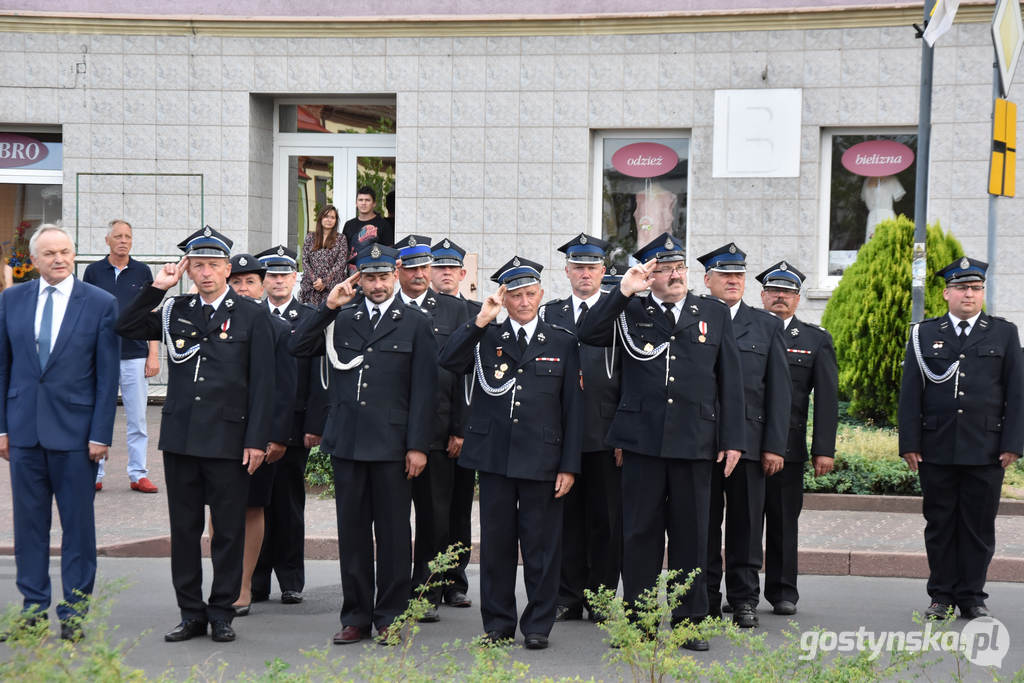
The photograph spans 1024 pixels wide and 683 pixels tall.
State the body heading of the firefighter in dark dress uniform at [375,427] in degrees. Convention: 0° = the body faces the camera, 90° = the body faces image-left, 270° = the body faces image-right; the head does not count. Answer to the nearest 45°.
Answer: approximately 0°

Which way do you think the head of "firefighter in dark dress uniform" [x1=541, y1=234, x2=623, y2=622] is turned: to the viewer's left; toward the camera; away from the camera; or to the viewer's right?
toward the camera

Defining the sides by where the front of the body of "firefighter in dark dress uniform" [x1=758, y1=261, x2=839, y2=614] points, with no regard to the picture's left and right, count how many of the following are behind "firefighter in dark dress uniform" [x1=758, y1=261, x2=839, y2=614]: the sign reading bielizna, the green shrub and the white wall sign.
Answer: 3

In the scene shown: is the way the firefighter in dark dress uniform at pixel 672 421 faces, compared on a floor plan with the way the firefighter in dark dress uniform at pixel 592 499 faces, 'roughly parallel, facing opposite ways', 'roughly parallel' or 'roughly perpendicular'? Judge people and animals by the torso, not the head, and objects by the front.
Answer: roughly parallel

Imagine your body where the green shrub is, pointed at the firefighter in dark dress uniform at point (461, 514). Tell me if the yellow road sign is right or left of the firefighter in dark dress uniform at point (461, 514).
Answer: left

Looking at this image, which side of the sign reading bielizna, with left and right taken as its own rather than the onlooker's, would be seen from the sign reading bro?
right

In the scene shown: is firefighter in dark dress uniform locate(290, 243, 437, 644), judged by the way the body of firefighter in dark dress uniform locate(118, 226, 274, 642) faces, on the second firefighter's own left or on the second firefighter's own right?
on the second firefighter's own left

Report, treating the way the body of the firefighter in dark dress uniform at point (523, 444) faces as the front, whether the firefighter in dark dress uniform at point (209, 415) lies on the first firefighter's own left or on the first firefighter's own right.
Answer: on the first firefighter's own right

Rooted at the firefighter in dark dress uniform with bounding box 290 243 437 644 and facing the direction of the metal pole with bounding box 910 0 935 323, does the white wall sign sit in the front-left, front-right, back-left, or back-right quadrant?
front-left

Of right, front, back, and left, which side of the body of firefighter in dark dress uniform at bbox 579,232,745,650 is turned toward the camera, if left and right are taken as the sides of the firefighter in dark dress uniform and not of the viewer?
front

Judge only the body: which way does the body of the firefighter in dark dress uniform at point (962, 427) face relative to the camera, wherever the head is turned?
toward the camera

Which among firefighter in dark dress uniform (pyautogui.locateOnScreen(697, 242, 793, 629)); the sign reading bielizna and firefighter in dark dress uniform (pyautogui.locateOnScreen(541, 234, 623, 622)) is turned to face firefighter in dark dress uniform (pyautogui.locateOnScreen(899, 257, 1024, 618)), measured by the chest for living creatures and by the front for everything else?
the sign reading bielizna

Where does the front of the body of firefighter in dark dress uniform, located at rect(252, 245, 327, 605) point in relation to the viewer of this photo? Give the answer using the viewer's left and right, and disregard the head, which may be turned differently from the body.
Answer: facing the viewer

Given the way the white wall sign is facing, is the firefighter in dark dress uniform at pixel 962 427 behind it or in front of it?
in front

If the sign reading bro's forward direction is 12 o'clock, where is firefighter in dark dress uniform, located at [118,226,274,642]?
The firefighter in dark dress uniform is roughly at 12 o'clock from the sign reading bro.
